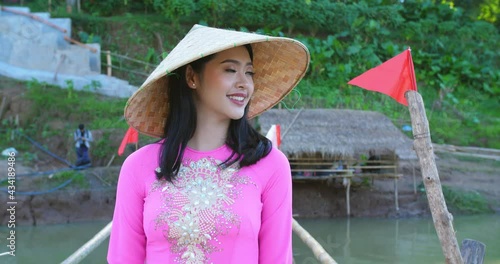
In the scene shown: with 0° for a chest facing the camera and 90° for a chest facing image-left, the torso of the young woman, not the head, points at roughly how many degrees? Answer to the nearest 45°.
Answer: approximately 0°

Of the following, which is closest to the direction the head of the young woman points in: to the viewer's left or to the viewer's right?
to the viewer's right

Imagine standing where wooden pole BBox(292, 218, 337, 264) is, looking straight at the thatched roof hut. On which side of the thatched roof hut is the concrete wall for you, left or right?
left

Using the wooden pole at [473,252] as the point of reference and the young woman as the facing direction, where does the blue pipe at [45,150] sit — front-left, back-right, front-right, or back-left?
back-right

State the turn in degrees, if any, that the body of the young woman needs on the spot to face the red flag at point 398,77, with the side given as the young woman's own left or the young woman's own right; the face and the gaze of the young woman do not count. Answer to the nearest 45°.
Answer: approximately 135° to the young woman's own left

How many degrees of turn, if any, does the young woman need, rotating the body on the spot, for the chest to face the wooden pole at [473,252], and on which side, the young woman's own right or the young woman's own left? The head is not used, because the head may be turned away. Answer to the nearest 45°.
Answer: approximately 135° to the young woman's own left
